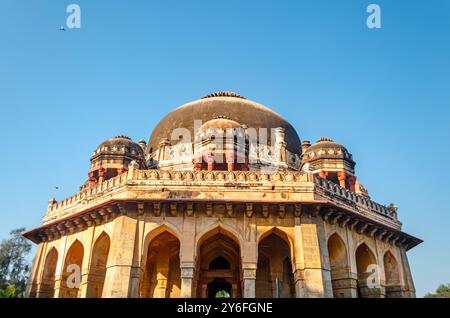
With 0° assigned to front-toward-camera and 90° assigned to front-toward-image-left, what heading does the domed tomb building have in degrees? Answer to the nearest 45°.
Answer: approximately 0°
